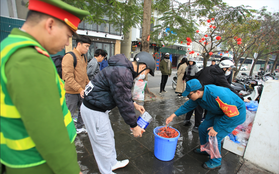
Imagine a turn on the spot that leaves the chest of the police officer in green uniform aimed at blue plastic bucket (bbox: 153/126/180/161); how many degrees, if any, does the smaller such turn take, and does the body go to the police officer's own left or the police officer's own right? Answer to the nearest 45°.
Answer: approximately 45° to the police officer's own left

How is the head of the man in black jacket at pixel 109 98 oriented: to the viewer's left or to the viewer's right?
to the viewer's right

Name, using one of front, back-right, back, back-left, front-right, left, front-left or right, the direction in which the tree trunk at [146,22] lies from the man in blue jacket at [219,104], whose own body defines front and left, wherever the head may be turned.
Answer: front-right

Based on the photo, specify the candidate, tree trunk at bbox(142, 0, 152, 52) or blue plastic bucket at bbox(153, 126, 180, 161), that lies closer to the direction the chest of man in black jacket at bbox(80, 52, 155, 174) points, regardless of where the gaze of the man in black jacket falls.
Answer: the blue plastic bucket

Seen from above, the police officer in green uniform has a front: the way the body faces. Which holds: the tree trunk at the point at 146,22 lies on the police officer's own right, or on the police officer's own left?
on the police officer's own left

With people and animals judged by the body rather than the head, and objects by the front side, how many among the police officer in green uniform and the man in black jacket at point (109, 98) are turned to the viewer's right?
2

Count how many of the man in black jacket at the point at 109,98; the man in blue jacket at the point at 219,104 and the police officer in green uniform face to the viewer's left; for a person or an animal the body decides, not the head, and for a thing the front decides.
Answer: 1

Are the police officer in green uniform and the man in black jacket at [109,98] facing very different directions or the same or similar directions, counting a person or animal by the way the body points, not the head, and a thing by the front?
same or similar directions

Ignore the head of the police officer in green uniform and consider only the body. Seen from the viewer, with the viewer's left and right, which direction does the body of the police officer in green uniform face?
facing to the right of the viewer

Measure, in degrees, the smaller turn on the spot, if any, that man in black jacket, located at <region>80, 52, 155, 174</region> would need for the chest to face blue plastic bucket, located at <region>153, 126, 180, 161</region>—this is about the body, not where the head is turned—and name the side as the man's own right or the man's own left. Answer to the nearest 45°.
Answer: approximately 45° to the man's own left

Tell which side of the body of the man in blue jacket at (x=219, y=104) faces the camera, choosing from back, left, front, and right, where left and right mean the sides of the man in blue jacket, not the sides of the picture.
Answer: left

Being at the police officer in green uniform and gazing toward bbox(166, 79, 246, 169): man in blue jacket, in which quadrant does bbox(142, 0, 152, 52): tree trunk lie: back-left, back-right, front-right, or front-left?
front-left

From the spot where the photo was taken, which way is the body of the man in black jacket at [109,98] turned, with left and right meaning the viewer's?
facing to the right of the viewer
